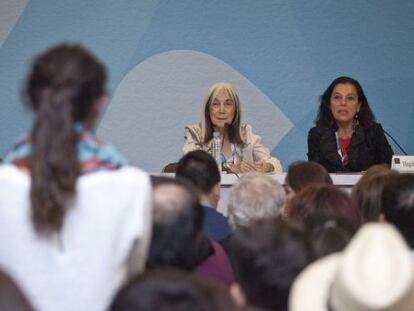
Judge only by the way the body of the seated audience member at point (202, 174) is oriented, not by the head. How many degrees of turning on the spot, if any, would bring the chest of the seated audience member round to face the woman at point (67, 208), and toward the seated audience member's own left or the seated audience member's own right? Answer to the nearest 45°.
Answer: approximately 180°

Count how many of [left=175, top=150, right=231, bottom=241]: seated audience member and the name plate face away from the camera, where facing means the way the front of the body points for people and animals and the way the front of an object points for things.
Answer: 1

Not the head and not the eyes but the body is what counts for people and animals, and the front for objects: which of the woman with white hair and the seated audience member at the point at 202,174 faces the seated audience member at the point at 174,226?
the woman with white hair

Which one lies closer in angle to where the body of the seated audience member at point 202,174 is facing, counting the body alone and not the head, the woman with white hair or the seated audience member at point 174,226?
the woman with white hair

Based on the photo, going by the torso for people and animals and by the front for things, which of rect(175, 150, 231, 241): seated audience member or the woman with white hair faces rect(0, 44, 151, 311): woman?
the woman with white hair

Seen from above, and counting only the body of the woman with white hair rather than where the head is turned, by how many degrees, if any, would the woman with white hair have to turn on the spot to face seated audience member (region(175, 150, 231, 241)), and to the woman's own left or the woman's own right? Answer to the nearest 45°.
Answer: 0° — they already face them

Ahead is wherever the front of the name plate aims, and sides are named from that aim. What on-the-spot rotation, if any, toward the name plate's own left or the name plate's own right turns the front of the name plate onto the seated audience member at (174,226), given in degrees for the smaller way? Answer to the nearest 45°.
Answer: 0° — it already faces them

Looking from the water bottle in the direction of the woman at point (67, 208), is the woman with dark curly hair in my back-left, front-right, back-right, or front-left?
back-left

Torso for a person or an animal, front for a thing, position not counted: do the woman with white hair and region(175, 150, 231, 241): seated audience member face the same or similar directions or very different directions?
very different directions

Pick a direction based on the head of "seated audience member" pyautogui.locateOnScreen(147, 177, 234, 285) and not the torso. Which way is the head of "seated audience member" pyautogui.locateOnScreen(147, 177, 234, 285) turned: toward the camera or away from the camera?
away from the camera

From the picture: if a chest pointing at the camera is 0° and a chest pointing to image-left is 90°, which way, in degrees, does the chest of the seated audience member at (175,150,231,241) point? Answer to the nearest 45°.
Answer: approximately 180°

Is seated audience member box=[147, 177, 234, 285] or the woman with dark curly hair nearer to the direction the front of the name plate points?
the seated audience member

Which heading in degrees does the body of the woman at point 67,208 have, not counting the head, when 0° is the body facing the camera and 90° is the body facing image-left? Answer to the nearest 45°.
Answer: approximately 180°

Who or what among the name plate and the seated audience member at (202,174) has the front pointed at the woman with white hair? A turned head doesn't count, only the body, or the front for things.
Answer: the seated audience member

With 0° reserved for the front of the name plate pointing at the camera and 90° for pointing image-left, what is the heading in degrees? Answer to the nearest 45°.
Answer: approximately 0°

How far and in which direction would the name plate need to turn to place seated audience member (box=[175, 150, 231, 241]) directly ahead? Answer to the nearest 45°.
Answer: approximately 45° to its right
